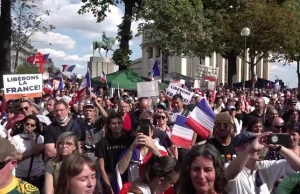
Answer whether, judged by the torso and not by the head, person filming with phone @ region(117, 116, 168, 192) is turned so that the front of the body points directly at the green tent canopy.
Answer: no

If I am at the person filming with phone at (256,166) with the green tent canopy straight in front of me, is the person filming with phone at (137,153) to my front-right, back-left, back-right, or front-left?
front-left

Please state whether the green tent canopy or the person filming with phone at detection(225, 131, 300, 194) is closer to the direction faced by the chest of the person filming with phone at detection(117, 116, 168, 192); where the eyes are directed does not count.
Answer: the person filming with phone

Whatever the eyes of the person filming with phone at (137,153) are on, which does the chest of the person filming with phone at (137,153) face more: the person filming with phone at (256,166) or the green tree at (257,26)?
the person filming with phone

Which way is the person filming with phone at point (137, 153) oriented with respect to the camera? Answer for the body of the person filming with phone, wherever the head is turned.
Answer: toward the camera

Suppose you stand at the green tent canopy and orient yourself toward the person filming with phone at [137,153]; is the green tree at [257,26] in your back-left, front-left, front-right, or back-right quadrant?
back-left

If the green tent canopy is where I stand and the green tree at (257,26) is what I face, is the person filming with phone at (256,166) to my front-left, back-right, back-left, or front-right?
back-right

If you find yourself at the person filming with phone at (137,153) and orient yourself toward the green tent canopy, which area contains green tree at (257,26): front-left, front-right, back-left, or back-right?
front-right

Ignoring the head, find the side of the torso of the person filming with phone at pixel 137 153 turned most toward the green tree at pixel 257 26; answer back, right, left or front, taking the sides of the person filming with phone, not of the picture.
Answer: back

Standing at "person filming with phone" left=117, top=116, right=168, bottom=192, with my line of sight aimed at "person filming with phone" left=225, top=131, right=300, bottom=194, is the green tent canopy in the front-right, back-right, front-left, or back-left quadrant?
back-left
